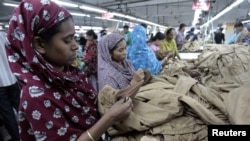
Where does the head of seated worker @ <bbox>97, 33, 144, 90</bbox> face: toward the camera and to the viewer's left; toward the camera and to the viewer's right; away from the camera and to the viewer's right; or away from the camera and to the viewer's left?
toward the camera and to the viewer's right

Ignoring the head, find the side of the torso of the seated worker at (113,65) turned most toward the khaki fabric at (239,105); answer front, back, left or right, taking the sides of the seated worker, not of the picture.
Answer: front

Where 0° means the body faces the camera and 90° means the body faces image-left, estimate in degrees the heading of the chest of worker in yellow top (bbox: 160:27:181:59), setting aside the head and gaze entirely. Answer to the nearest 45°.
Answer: approximately 315°

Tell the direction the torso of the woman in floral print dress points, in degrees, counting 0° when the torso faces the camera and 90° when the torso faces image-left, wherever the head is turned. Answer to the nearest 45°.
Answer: approximately 270°

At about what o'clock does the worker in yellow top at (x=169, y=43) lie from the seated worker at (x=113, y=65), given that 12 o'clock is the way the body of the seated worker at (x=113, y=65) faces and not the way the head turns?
the worker in yellow top at (x=169, y=43) is roughly at 8 o'clock from the seated worker at (x=113, y=65).

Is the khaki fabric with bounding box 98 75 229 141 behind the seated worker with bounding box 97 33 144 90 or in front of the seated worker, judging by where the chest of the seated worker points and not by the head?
in front

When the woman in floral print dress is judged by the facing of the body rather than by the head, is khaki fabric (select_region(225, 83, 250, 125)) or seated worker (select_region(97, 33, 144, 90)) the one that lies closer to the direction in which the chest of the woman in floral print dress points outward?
the khaki fabric

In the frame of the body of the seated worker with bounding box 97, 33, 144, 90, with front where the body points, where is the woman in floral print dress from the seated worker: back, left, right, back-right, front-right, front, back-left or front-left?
front-right

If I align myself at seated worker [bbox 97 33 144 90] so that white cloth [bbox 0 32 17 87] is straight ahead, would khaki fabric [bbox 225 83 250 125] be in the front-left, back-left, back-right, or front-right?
back-left

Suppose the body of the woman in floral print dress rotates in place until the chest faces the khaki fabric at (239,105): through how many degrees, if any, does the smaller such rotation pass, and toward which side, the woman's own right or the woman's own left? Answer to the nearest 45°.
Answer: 0° — they already face it

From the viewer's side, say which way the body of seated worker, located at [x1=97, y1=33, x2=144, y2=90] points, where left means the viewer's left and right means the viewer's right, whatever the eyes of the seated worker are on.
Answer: facing the viewer and to the right of the viewer

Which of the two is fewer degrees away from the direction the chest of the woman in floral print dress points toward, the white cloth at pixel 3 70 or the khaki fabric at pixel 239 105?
the khaki fabric

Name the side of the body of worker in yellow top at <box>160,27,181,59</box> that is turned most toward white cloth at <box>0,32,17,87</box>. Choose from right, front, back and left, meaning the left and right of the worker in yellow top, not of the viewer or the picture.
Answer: right

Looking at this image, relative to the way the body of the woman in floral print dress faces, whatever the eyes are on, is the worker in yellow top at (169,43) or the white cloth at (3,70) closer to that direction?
the worker in yellow top
